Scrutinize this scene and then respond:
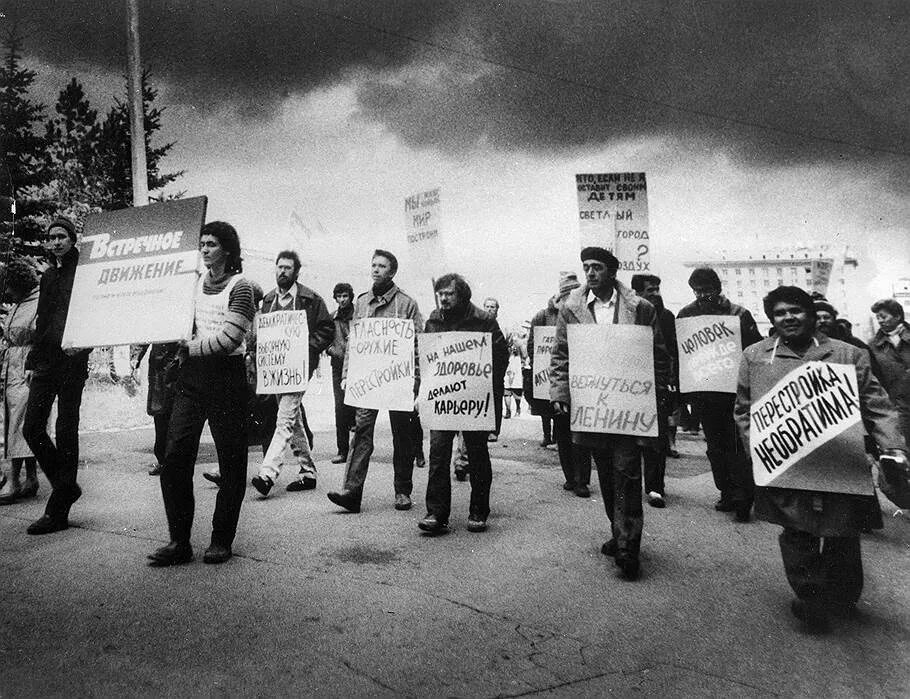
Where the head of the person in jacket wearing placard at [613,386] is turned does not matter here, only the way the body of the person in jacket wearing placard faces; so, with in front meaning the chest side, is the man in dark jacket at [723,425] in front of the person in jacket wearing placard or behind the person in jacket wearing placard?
behind

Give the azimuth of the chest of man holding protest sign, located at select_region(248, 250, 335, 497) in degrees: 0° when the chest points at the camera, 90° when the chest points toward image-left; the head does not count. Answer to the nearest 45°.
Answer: approximately 45°

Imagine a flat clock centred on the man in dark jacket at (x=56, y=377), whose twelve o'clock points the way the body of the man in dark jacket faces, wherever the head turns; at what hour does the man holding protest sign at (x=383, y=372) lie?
The man holding protest sign is roughly at 8 o'clock from the man in dark jacket.

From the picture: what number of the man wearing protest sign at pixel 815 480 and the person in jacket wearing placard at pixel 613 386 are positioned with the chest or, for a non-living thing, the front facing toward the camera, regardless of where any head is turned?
2

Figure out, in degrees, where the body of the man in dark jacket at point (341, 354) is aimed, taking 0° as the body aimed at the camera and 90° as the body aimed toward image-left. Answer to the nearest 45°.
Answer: approximately 45°

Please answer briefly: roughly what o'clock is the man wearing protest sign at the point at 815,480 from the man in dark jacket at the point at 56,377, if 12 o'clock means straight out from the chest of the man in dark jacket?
The man wearing protest sign is roughly at 9 o'clock from the man in dark jacket.

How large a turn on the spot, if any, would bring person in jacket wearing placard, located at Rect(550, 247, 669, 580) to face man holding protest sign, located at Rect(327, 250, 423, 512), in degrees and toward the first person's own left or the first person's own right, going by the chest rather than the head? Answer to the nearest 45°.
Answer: approximately 135° to the first person's own right

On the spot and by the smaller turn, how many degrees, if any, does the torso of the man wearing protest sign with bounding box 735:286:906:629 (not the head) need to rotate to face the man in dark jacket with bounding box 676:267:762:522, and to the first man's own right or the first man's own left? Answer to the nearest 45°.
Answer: approximately 180°

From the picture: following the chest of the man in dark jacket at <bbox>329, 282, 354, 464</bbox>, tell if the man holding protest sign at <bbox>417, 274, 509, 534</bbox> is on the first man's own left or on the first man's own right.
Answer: on the first man's own left

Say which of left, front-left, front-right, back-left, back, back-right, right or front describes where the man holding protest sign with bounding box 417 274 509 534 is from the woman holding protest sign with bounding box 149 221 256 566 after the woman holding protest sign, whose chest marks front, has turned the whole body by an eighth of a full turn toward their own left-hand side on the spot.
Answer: left
